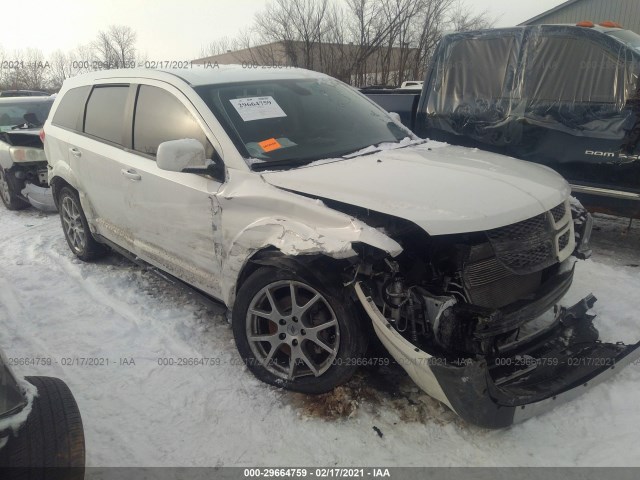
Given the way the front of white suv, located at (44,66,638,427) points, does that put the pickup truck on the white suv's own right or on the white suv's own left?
on the white suv's own left

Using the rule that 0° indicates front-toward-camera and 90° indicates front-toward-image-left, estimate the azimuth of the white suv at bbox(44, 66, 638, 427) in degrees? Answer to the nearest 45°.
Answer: approximately 315°

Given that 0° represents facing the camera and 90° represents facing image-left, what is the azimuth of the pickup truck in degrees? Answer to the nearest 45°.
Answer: approximately 315°
